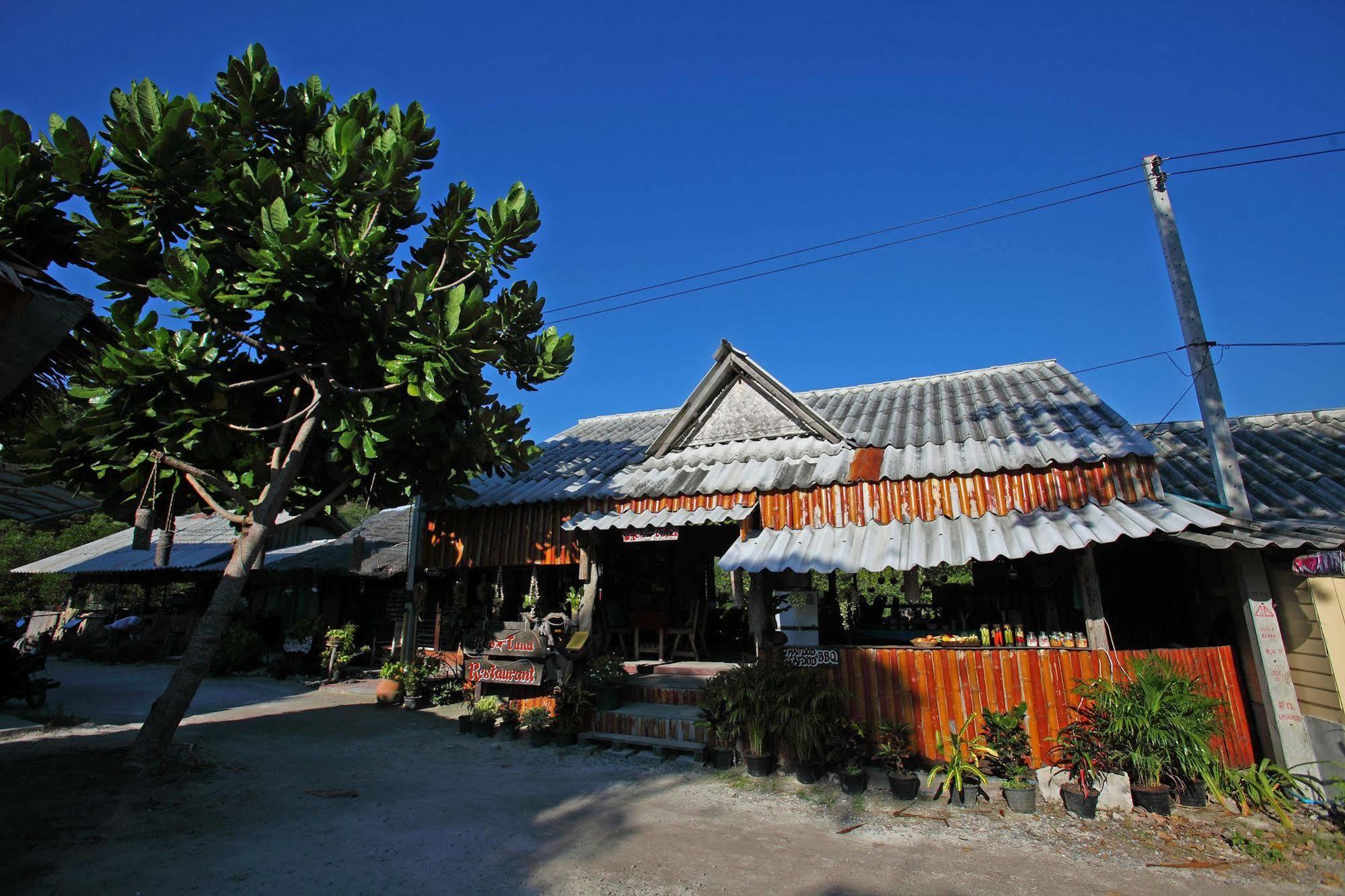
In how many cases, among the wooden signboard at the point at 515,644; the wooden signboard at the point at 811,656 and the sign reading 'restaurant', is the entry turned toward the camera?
3

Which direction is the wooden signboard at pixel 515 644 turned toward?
toward the camera

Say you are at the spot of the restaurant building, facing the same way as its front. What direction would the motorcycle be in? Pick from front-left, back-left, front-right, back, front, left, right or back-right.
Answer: right

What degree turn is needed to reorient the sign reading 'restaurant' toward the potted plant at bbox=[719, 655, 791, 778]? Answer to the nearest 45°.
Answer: approximately 45° to its left

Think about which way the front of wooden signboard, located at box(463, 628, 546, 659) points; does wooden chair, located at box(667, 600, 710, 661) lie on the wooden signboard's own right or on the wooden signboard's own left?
on the wooden signboard's own left

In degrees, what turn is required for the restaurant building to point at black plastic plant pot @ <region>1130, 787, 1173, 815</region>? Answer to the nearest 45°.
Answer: approximately 45° to its left

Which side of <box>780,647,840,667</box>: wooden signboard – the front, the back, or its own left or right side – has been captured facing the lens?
front

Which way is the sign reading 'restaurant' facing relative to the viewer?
toward the camera

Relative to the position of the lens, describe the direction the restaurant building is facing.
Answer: facing the viewer

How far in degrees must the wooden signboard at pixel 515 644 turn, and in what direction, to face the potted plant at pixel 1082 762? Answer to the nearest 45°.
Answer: approximately 45° to its left

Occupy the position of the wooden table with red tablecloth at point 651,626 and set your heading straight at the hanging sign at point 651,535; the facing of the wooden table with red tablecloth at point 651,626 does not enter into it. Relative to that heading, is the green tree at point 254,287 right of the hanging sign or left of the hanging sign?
right

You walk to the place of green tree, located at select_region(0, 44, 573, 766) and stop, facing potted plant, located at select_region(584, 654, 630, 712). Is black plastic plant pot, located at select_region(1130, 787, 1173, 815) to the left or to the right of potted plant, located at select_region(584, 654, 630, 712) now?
right

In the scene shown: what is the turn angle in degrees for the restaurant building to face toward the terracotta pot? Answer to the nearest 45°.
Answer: approximately 90° to its right

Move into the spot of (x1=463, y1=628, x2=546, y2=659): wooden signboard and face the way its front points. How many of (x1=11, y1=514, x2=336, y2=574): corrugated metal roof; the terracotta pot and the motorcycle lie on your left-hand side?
0

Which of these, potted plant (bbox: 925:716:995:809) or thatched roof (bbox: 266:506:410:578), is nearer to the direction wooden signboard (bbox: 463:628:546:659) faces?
the potted plant

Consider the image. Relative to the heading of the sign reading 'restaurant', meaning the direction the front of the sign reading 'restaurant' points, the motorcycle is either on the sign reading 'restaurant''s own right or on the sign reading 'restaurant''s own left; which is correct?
on the sign reading 'restaurant''s own right
